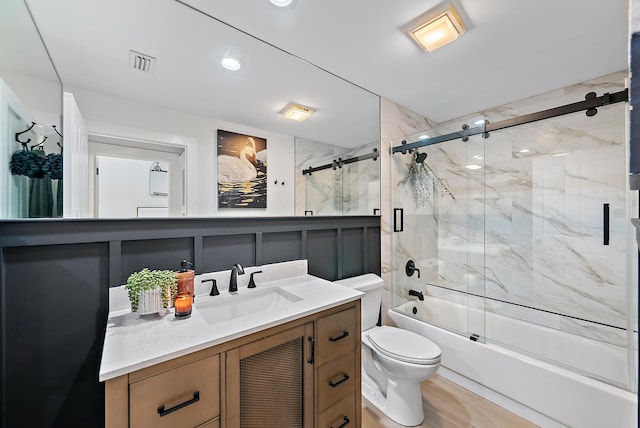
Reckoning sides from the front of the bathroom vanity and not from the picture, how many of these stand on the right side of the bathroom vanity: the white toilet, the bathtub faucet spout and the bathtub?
0

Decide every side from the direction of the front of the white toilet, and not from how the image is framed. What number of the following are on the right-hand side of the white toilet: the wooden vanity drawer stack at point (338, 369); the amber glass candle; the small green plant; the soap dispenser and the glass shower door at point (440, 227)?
4

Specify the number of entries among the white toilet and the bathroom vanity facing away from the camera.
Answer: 0

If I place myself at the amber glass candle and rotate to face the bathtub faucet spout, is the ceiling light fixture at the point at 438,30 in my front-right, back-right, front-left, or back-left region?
front-right

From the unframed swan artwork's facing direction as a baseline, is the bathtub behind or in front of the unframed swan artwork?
in front

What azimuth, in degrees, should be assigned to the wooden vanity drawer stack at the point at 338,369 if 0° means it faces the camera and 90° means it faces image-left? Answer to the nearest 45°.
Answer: approximately 315°

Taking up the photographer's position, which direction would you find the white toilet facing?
facing the viewer and to the right of the viewer

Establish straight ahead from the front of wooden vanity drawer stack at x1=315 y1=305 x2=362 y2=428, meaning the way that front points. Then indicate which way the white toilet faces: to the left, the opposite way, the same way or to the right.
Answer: the same way

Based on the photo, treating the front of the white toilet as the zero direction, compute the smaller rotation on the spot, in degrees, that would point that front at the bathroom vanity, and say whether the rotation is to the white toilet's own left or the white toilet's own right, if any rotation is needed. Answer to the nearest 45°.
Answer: approximately 90° to the white toilet's own right

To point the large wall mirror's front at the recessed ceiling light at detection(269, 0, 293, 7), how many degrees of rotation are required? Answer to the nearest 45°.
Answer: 0° — it already faces it

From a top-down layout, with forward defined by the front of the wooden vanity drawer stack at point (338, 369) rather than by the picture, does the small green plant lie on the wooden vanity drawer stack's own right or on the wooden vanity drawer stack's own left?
on the wooden vanity drawer stack's own right
